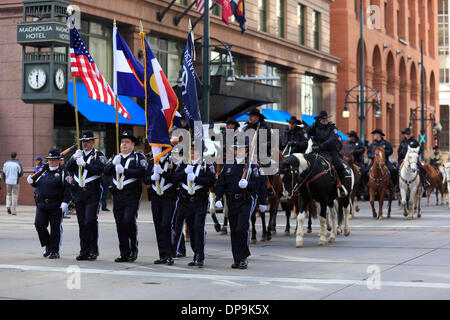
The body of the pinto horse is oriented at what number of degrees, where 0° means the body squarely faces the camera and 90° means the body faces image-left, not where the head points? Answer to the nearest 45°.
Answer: approximately 45°

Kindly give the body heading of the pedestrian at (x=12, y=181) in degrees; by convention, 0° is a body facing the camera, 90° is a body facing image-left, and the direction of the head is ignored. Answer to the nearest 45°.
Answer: approximately 180°

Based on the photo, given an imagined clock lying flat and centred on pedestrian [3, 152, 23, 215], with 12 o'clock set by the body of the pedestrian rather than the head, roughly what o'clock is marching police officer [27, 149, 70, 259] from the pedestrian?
The marching police officer is roughly at 6 o'clock from the pedestrian.

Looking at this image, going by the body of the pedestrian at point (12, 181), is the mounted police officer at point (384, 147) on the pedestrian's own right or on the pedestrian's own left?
on the pedestrian's own right

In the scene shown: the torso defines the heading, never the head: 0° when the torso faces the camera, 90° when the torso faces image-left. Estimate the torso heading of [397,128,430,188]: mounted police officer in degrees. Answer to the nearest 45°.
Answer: approximately 0°

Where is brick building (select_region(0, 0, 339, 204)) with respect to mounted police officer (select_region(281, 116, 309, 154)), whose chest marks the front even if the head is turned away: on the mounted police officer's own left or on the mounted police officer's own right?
on the mounted police officer's own right

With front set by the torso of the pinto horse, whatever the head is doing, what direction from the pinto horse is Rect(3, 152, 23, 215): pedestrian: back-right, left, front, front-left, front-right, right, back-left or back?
right
